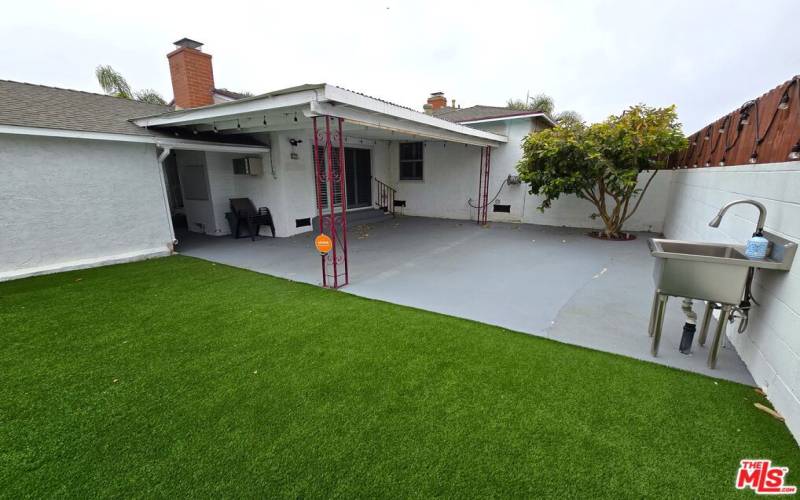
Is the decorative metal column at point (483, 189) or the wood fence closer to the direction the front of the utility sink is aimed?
the decorative metal column

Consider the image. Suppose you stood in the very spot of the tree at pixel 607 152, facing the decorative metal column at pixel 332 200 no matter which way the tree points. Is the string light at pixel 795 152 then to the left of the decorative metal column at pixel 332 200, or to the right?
left

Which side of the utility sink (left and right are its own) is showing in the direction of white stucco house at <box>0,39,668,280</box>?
front

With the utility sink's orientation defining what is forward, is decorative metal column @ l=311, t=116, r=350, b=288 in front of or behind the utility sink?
in front

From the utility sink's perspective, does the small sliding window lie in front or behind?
in front

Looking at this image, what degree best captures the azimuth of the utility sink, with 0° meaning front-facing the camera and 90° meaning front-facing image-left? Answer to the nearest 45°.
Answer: approximately 90°
